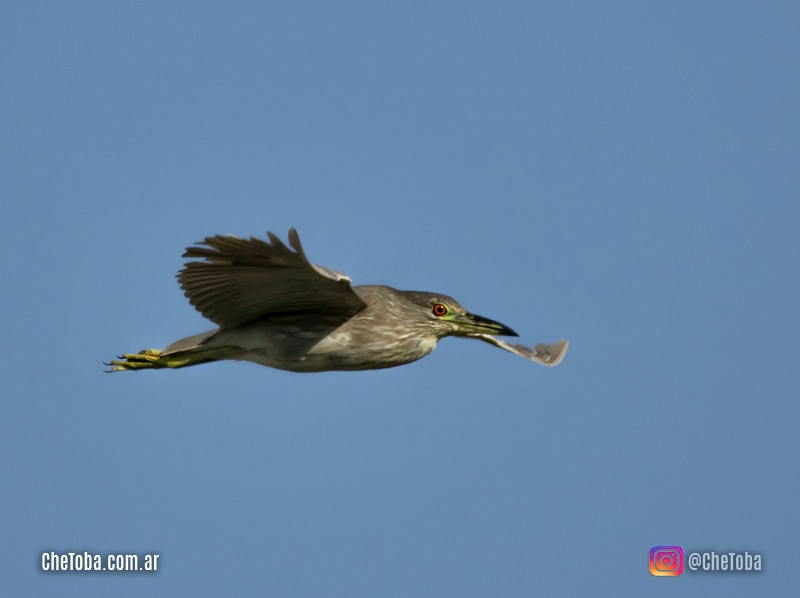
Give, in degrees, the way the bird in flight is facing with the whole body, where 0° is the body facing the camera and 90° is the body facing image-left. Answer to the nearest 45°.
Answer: approximately 270°
